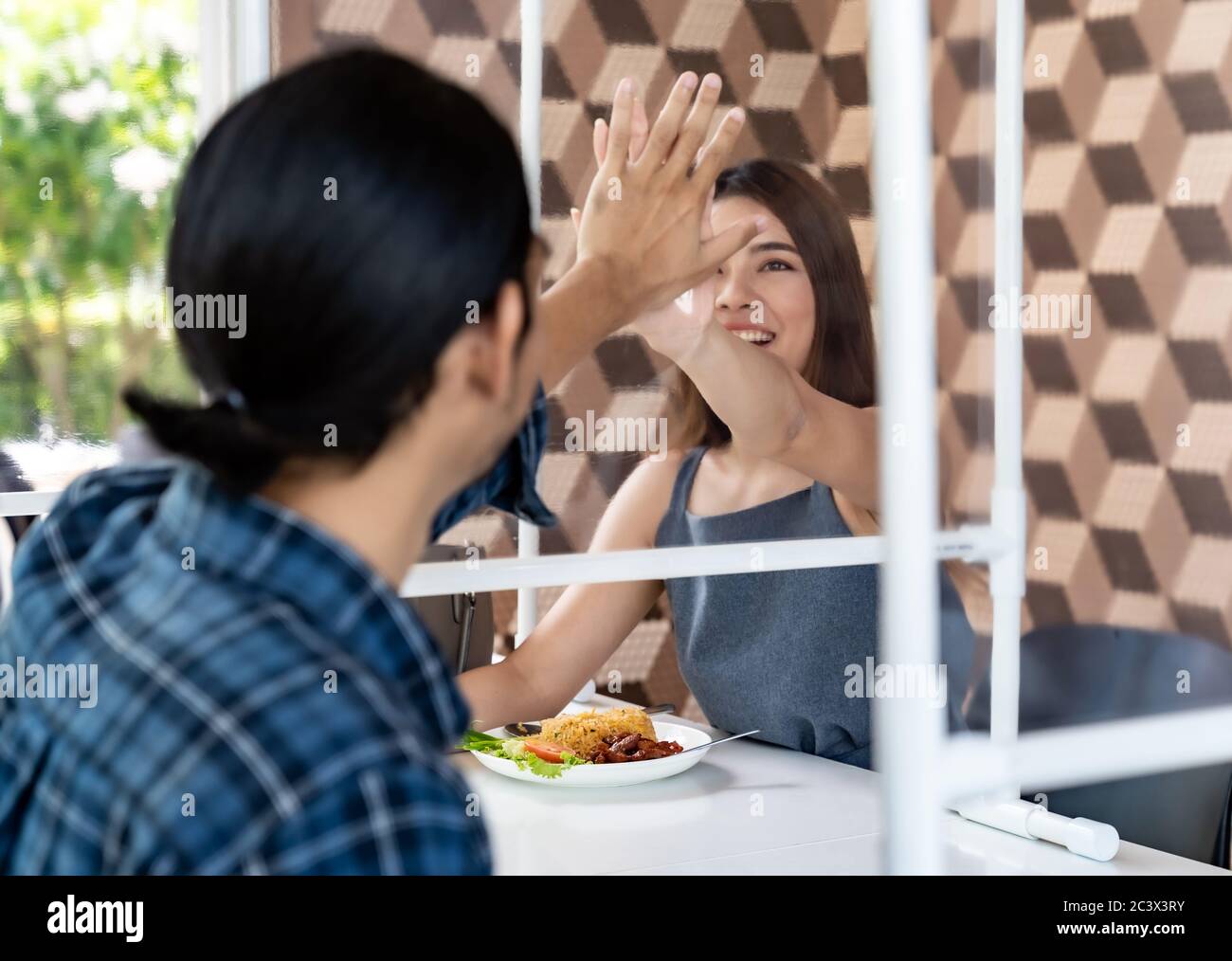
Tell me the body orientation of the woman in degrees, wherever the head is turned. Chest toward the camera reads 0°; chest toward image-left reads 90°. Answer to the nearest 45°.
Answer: approximately 45°

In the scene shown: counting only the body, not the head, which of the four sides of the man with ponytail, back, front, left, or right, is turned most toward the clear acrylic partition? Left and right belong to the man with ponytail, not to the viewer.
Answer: front

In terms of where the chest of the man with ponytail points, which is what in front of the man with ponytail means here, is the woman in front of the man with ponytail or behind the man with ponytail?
in front

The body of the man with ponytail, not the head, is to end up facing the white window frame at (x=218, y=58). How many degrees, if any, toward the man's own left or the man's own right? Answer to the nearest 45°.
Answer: approximately 45° to the man's own left

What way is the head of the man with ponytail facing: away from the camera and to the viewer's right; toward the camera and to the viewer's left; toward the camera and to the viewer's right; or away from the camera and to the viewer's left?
away from the camera and to the viewer's right

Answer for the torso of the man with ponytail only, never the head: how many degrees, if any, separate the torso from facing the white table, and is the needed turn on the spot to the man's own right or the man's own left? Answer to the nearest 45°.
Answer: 0° — they already face it

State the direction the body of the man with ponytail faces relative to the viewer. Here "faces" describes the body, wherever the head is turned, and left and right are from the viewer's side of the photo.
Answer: facing away from the viewer and to the right of the viewer

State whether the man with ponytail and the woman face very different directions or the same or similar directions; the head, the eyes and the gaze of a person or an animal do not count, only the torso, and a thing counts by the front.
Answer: very different directions

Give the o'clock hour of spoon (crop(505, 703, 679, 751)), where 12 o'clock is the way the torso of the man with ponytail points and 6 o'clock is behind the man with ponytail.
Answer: The spoon is roughly at 11 o'clock from the man with ponytail.

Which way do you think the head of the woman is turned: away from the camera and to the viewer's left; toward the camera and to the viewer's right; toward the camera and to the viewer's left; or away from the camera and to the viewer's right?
toward the camera and to the viewer's left
